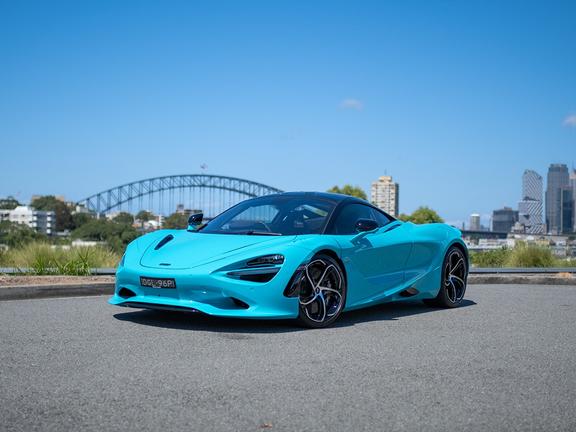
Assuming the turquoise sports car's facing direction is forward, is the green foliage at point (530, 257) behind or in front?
behind

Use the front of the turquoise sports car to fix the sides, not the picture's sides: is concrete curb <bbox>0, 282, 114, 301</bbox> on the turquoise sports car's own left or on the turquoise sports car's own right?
on the turquoise sports car's own right

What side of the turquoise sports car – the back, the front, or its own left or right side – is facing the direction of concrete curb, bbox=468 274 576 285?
back

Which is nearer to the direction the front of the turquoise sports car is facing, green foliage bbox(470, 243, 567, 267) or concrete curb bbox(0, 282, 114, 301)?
the concrete curb

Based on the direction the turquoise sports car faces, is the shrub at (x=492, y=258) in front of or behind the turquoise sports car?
behind
